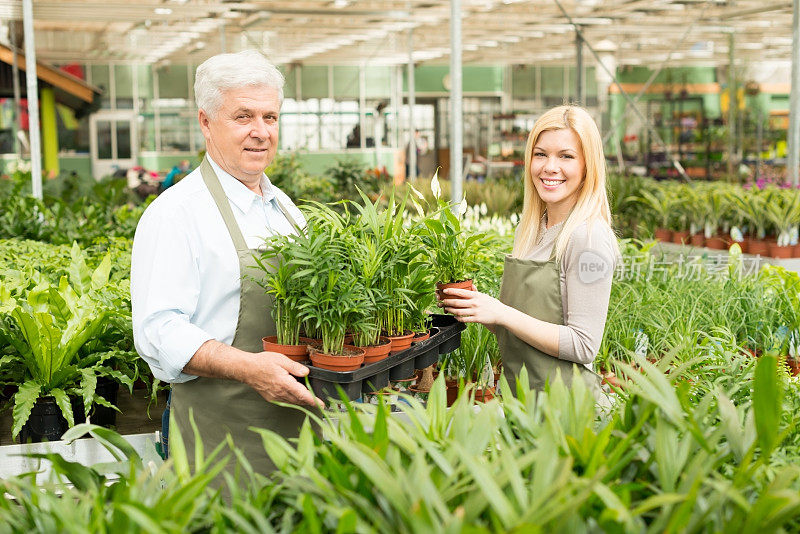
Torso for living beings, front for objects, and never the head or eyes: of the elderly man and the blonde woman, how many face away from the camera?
0

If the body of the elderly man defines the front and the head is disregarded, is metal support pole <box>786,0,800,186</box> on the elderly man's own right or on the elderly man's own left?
on the elderly man's own left

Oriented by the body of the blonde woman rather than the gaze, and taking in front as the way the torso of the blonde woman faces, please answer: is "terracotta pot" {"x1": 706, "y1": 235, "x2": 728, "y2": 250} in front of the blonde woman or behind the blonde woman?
behind

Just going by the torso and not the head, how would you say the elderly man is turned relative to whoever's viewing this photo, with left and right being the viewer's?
facing the viewer and to the right of the viewer

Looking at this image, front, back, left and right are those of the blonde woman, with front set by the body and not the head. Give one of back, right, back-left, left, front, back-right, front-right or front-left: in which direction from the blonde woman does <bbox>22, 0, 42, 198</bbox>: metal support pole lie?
right

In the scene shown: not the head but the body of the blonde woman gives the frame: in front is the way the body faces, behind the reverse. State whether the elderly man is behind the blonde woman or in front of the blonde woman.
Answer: in front

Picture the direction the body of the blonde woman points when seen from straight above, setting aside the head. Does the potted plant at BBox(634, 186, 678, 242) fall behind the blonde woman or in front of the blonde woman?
behind

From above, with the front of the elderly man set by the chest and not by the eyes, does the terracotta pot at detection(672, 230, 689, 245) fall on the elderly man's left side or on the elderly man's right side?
on the elderly man's left side

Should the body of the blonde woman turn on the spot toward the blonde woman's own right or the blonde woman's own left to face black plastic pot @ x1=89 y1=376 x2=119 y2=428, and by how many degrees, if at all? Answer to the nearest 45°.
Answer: approximately 90° to the blonde woman's own right

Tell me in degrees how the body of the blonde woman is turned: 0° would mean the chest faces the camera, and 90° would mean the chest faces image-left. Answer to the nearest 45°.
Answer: approximately 45°
